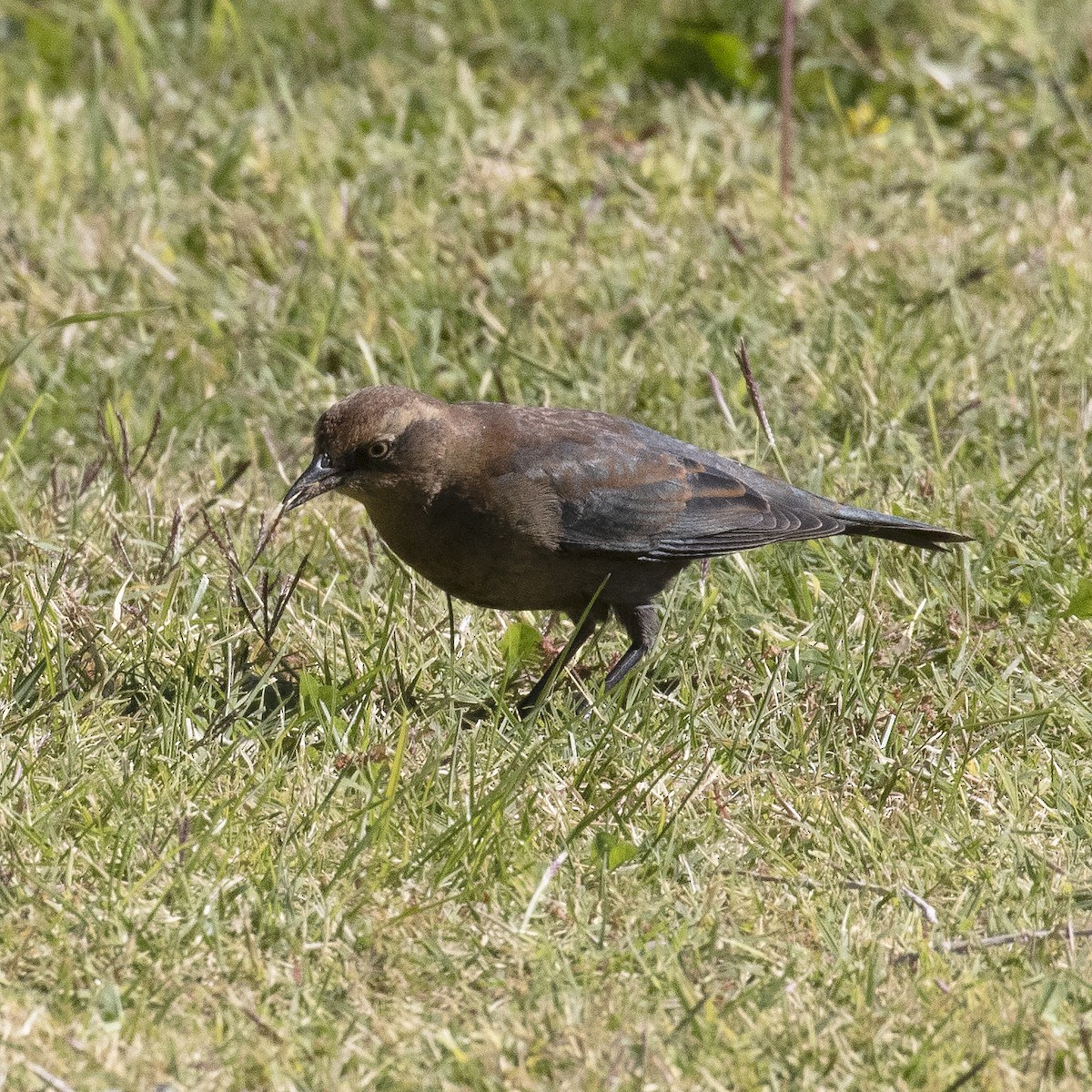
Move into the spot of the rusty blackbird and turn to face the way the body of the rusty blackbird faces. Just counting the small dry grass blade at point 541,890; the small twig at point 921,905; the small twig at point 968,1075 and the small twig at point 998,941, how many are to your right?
0

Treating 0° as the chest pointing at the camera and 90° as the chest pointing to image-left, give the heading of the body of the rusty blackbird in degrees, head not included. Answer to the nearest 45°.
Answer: approximately 90°

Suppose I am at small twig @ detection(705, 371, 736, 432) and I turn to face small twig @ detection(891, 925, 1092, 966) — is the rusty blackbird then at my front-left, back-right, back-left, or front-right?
front-right

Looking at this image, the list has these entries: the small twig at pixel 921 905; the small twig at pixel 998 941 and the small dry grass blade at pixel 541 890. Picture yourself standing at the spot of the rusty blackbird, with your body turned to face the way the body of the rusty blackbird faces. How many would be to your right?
0

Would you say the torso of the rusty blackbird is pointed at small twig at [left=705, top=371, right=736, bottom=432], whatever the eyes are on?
no

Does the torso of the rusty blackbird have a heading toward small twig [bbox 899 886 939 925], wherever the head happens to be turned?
no

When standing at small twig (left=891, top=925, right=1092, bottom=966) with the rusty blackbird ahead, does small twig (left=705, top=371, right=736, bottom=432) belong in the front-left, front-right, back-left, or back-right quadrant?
front-right

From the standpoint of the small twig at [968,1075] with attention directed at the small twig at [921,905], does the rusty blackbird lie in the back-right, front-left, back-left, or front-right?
front-left

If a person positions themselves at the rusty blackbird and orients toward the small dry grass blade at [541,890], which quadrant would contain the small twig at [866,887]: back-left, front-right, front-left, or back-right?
front-left

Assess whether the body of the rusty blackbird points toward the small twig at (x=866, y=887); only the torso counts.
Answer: no

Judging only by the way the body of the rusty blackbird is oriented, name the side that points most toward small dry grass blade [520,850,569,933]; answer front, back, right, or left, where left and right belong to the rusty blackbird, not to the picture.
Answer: left

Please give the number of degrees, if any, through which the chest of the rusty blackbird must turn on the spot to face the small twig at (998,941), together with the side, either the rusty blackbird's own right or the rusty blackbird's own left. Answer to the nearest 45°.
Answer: approximately 135° to the rusty blackbird's own left

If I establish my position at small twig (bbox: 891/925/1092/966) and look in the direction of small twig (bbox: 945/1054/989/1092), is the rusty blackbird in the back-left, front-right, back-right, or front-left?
back-right
